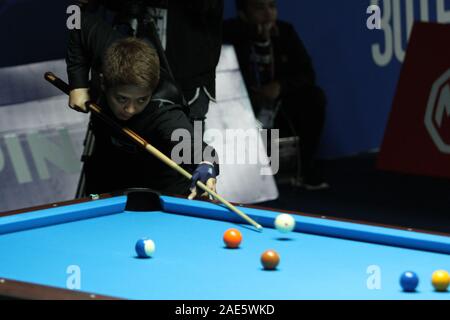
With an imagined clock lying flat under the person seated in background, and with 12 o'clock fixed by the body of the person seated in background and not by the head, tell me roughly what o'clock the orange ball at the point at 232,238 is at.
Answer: The orange ball is roughly at 12 o'clock from the person seated in background.

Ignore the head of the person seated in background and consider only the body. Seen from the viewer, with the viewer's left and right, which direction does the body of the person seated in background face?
facing the viewer

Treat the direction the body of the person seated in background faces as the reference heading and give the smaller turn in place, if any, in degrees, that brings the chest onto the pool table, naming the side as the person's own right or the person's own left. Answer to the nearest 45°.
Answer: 0° — they already face it

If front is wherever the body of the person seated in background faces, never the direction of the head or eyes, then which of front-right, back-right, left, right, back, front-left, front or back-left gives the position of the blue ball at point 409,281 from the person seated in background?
front

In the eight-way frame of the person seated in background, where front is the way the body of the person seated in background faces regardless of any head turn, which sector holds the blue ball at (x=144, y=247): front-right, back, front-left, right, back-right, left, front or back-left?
front

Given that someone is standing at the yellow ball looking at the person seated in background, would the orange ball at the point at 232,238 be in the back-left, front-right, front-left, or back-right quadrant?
front-left

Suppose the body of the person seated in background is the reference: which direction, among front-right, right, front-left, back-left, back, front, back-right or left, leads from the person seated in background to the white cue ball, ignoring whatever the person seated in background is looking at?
front
